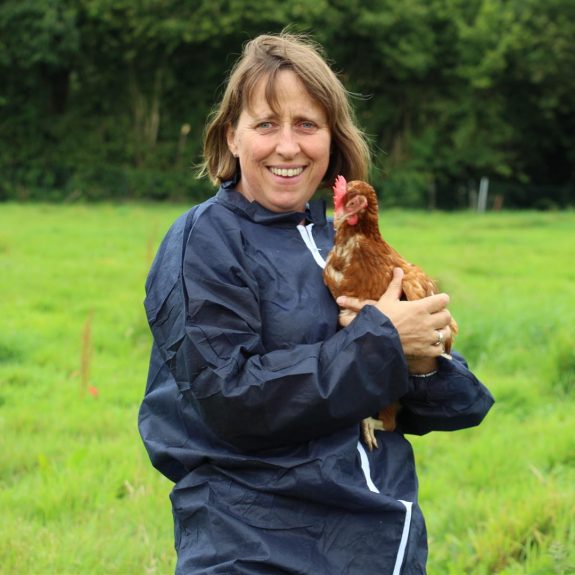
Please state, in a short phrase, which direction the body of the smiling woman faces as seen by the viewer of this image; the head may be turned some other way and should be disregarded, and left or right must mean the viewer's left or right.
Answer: facing the viewer and to the right of the viewer
